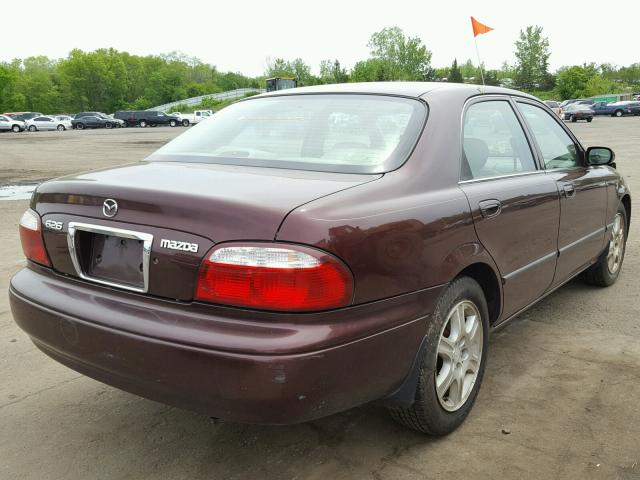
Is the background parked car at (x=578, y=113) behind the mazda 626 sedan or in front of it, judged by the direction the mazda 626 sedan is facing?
in front

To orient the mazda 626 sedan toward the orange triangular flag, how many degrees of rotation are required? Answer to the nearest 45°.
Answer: approximately 45° to its left

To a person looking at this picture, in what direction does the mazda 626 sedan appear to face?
facing away from the viewer and to the right of the viewer
